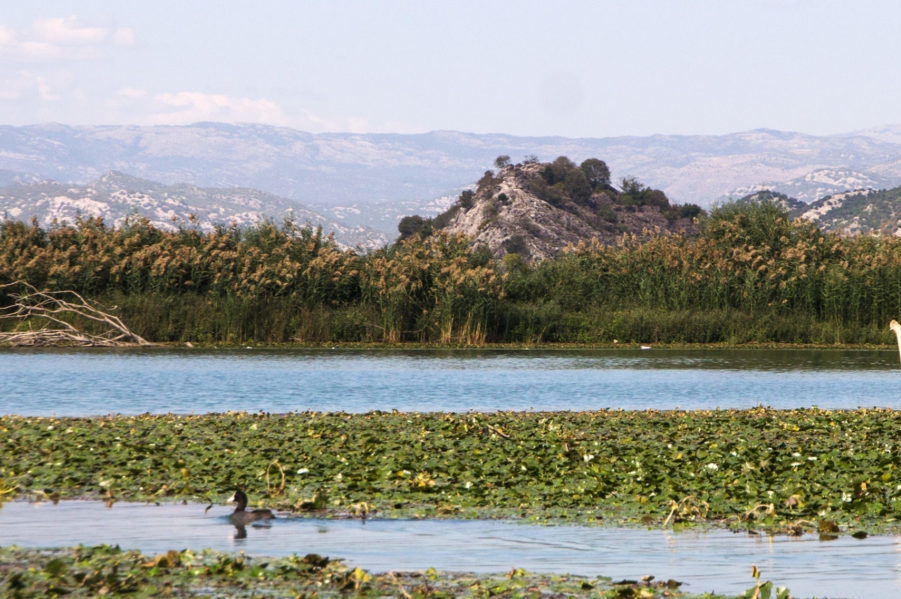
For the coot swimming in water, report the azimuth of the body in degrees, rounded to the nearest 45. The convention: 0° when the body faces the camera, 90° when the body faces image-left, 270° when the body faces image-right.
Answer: approximately 90°
